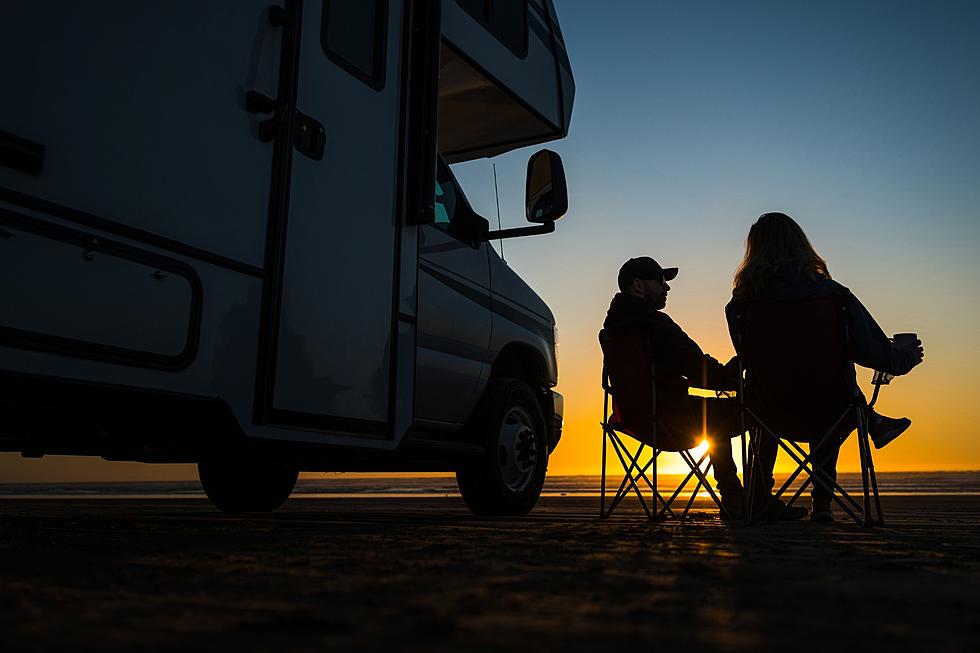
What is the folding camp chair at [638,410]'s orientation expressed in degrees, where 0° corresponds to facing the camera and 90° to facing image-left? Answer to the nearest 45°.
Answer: approximately 225°

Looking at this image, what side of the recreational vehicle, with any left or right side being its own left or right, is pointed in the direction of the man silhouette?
front

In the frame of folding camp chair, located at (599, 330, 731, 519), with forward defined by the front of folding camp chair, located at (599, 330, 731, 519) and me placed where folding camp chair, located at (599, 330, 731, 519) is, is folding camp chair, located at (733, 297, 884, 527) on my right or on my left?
on my right

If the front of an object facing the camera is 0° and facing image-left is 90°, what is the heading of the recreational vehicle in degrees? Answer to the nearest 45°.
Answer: approximately 225°

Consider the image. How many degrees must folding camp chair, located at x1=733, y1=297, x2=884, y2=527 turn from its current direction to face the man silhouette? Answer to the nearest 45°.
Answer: approximately 45° to its left

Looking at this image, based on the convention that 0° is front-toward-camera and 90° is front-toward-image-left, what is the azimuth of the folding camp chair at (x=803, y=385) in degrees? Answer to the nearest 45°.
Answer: approximately 180°

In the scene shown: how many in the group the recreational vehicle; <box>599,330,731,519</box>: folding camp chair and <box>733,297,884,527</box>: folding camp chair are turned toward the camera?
0
